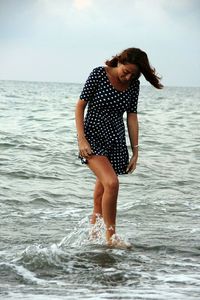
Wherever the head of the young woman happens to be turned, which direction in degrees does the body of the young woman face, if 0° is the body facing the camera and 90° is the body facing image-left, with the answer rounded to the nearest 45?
approximately 315°
